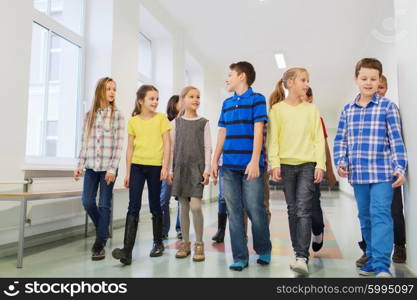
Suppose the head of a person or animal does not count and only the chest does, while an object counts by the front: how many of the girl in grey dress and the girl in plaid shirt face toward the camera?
2

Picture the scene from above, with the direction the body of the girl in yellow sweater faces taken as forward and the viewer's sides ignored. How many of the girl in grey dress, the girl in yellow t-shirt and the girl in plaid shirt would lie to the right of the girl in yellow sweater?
3

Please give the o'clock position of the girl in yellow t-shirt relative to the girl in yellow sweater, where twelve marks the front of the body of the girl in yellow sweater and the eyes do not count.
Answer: The girl in yellow t-shirt is roughly at 3 o'clock from the girl in yellow sweater.

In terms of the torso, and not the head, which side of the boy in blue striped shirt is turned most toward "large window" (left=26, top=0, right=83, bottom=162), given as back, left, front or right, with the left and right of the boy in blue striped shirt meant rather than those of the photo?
right

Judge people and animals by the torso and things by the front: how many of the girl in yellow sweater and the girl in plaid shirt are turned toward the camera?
2

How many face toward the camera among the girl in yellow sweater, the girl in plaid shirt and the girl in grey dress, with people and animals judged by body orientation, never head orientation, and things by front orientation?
3

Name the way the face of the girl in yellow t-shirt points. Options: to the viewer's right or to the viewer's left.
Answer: to the viewer's right

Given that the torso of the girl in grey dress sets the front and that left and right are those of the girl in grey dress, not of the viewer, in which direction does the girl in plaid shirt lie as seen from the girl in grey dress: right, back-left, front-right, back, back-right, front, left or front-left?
right

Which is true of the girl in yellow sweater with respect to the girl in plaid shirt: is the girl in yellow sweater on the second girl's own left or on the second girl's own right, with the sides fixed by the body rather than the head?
on the second girl's own left

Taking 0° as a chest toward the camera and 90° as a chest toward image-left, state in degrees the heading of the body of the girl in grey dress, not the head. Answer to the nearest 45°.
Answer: approximately 0°

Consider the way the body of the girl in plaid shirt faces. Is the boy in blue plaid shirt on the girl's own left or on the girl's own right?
on the girl's own left

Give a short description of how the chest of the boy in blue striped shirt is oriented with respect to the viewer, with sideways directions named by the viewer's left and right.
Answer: facing the viewer and to the left of the viewer
